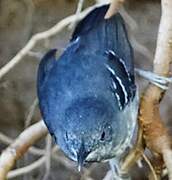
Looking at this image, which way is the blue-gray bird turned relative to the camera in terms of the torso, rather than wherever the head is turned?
toward the camera
